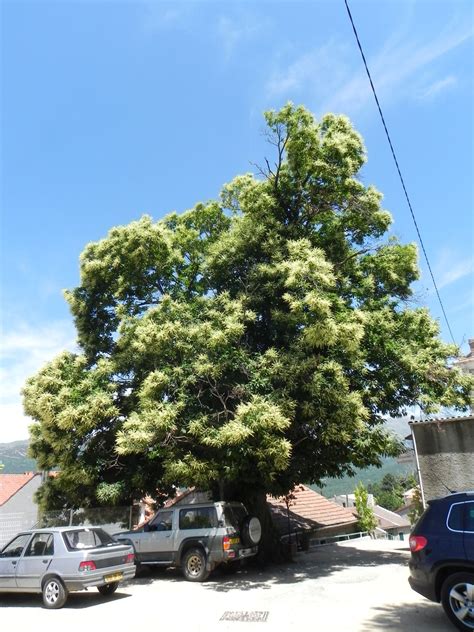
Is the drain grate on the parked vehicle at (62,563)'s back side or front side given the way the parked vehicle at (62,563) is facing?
on the back side

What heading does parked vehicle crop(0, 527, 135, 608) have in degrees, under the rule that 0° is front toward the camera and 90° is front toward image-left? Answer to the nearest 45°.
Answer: approximately 135°

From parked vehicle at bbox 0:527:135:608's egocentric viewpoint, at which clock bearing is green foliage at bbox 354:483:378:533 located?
The green foliage is roughly at 3 o'clock from the parked vehicle.

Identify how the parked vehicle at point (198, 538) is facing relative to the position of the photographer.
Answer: facing away from the viewer and to the left of the viewer

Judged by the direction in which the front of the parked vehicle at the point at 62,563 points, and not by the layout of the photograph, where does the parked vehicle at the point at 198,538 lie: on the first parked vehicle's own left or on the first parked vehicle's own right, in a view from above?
on the first parked vehicle's own right

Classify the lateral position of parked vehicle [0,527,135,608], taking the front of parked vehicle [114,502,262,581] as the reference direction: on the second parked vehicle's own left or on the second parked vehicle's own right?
on the second parked vehicle's own left

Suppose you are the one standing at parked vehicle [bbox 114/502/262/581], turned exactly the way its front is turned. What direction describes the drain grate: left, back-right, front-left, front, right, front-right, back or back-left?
back-left
